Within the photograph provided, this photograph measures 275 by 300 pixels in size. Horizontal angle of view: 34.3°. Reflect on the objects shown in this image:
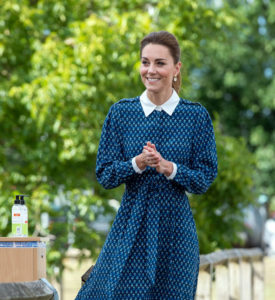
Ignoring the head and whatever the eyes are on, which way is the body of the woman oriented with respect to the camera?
toward the camera

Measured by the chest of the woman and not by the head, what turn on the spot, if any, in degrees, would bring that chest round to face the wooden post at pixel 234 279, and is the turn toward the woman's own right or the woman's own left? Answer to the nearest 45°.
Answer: approximately 180°

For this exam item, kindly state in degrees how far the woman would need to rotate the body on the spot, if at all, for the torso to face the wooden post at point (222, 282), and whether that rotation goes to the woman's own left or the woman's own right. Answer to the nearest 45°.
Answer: approximately 180°

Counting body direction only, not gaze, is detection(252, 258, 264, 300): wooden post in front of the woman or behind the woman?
behind

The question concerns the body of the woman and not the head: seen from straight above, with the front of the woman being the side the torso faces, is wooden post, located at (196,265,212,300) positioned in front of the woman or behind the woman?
behind
